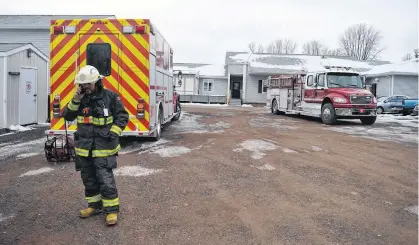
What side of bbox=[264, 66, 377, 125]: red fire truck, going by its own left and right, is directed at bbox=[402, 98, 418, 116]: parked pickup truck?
left

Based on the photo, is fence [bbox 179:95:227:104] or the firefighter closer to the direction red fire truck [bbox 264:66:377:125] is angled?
the firefighter

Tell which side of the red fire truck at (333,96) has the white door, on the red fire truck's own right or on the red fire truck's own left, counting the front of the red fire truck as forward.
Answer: on the red fire truck's own right

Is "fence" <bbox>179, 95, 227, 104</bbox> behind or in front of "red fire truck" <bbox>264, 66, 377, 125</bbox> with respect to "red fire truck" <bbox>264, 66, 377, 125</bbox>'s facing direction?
behind

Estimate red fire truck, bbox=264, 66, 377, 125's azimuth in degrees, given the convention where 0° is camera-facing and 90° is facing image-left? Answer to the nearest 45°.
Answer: approximately 315°

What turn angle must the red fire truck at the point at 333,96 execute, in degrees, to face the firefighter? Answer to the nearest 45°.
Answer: approximately 45° to its right

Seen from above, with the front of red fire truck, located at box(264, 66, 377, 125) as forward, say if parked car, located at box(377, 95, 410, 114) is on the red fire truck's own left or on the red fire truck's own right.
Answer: on the red fire truck's own left
